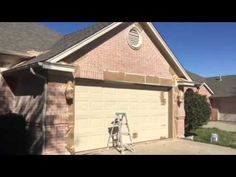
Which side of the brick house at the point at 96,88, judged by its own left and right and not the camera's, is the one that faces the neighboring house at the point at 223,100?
left

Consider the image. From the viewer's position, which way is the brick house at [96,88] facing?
facing the viewer and to the right of the viewer

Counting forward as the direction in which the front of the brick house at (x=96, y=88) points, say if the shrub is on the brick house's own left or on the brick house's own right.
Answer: on the brick house's own left
